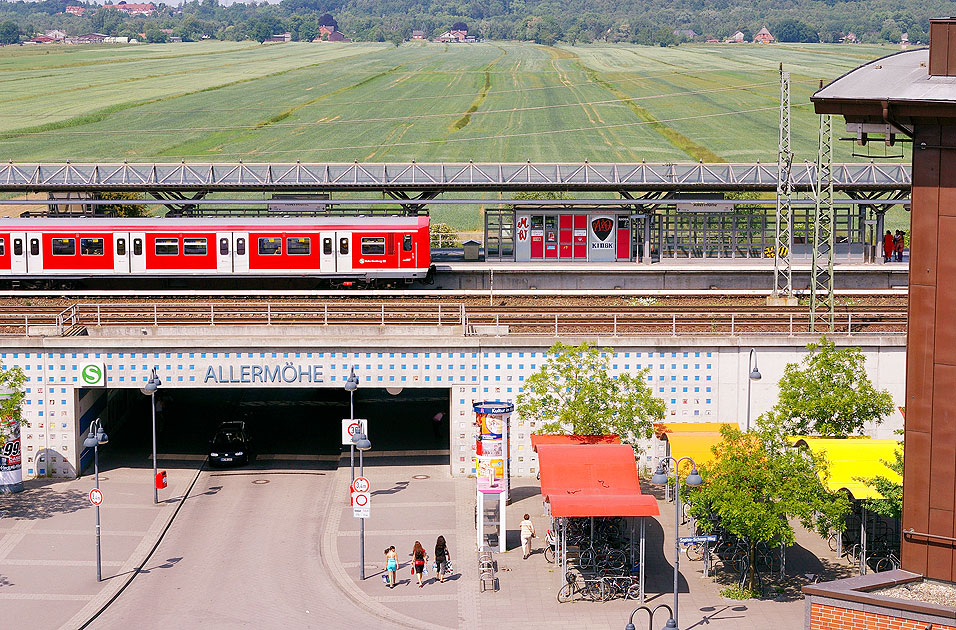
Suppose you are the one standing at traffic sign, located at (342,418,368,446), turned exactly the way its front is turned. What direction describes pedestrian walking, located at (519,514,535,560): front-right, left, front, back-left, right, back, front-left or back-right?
front-left

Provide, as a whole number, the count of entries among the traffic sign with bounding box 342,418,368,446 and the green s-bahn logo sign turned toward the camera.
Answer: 2

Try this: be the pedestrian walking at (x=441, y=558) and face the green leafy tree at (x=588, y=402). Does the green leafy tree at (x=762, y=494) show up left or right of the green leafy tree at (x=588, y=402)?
right

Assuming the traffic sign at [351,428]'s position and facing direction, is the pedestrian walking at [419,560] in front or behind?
in front

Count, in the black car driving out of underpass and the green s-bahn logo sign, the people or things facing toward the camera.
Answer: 2

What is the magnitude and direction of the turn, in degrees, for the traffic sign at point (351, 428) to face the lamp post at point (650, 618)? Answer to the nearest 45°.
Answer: approximately 45° to its left

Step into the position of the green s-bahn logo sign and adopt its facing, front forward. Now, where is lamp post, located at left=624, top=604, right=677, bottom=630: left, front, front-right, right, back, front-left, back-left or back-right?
front-left

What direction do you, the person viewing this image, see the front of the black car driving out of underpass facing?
facing the viewer

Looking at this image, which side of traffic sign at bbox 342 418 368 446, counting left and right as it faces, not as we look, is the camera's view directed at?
front

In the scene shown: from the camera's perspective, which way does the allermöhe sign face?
toward the camera

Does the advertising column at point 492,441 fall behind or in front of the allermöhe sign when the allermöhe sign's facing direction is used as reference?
in front
